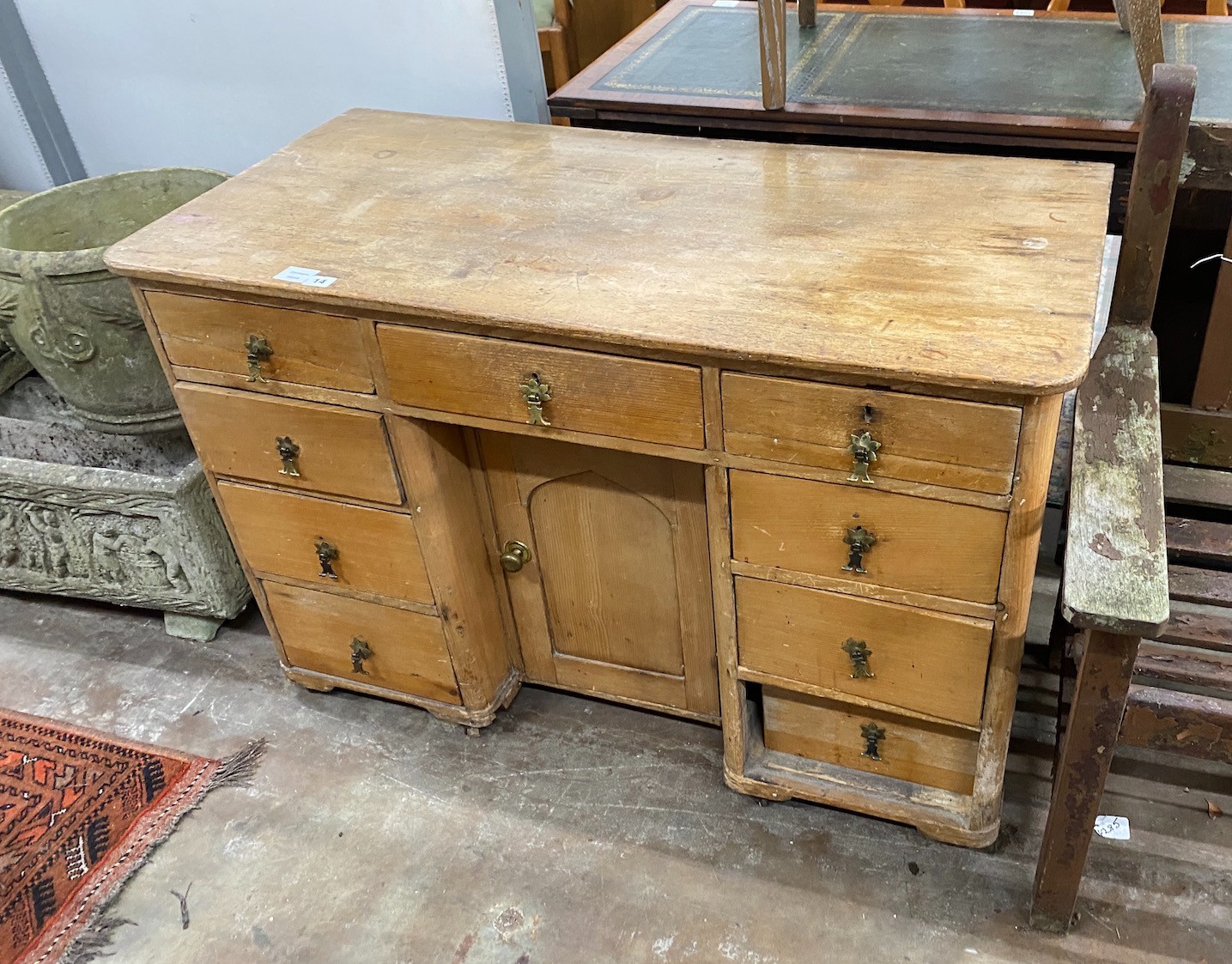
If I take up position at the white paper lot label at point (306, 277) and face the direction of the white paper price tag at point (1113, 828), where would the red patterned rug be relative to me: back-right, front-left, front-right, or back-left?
back-right

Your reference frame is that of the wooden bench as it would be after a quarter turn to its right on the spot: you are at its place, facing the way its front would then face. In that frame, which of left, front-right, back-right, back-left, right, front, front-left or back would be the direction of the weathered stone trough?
front

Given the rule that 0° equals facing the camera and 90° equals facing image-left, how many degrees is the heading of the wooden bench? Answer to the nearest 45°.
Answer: approximately 0°

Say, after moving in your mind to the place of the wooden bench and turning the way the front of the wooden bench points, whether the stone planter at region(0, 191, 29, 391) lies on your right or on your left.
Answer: on your right

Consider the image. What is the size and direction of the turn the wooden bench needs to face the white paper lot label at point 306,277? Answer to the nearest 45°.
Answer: approximately 90° to its right

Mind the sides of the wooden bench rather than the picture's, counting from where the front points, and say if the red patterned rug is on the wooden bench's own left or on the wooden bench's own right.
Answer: on the wooden bench's own right

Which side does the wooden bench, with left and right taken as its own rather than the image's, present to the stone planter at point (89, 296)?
right

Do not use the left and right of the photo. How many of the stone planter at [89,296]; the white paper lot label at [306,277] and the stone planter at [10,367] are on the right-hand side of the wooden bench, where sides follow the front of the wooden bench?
3
